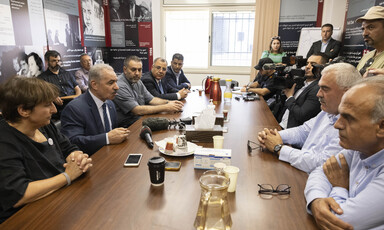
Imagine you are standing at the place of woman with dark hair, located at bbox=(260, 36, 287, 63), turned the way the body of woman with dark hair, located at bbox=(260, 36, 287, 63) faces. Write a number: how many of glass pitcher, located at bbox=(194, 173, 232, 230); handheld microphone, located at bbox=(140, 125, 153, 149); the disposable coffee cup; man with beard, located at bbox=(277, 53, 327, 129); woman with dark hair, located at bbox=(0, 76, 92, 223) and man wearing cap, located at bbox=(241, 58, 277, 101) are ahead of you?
6

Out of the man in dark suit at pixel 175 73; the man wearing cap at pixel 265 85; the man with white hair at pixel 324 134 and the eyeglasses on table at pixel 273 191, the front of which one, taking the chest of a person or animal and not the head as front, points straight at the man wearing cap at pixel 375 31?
the man in dark suit

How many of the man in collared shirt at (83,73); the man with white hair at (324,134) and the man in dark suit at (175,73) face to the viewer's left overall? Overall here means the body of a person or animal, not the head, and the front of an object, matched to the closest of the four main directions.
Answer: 1

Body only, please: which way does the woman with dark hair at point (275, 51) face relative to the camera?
toward the camera

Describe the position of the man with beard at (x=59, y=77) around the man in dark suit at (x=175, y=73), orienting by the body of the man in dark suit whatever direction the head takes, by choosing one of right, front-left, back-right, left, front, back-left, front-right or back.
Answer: back-right

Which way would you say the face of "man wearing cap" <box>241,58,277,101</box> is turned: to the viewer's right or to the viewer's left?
to the viewer's left

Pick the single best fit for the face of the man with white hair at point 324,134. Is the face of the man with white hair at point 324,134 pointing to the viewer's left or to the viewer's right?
to the viewer's left

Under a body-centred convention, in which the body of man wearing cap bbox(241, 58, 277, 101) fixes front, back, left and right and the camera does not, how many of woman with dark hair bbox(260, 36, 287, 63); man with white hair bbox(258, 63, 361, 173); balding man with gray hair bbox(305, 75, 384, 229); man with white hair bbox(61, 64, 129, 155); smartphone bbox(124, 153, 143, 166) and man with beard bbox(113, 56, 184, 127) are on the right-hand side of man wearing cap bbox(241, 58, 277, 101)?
1

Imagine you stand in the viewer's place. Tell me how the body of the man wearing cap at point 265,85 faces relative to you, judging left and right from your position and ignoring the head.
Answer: facing to the left of the viewer

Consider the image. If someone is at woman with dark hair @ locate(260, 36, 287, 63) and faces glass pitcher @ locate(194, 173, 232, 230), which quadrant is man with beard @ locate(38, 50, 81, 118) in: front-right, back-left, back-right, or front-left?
front-right

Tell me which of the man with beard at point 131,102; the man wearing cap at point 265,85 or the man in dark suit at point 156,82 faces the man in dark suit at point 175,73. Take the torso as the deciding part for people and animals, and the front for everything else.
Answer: the man wearing cap

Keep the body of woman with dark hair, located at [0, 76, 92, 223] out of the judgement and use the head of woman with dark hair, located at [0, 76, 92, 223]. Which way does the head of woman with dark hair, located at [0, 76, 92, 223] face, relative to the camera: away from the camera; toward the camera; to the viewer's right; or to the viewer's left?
to the viewer's right

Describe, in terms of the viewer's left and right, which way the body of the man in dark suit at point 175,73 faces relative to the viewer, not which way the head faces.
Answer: facing the viewer and to the right of the viewer

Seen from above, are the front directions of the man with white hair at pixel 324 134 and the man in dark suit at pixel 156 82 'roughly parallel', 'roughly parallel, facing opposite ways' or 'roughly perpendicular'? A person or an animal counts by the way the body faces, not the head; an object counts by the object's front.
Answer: roughly parallel, facing opposite ways

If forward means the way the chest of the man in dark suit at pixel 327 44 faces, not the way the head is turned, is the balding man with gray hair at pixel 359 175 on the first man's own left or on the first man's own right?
on the first man's own left

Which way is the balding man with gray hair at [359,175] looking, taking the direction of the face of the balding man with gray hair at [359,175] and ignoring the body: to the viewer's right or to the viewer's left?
to the viewer's left

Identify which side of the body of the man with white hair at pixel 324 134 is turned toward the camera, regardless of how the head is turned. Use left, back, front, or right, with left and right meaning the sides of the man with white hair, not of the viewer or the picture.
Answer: left
